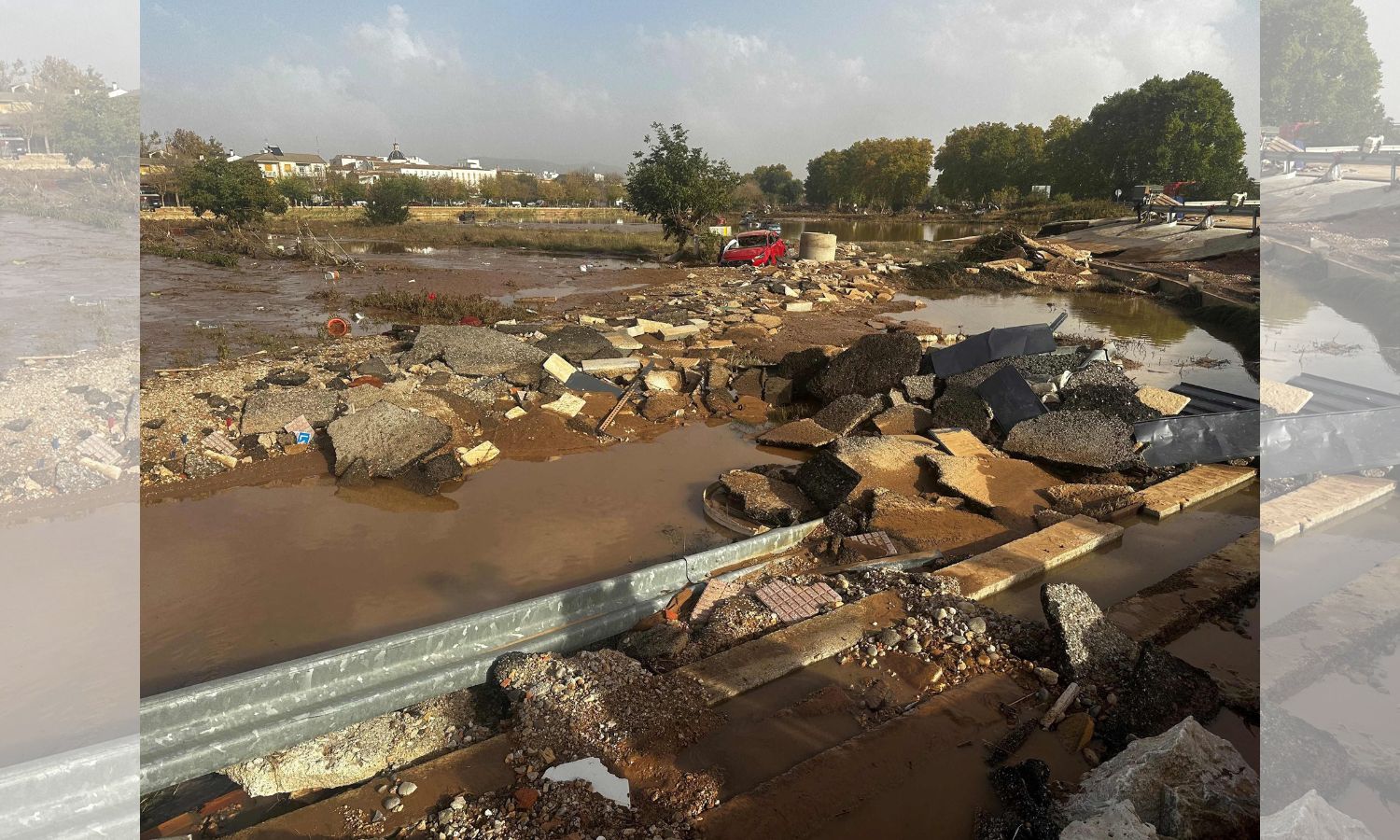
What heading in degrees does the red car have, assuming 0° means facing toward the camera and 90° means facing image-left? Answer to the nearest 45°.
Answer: approximately 45°

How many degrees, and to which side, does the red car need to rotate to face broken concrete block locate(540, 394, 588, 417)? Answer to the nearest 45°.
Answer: approximately 45° to its left

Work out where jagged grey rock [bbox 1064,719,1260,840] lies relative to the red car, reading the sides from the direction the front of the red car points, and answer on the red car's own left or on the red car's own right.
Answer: on the red car's own left

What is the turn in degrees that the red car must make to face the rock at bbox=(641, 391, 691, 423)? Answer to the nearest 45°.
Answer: approximately 45° to its left

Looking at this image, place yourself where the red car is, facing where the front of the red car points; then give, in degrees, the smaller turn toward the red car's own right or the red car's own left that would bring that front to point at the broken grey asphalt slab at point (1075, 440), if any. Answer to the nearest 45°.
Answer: approximately 45° to the red car's own left
